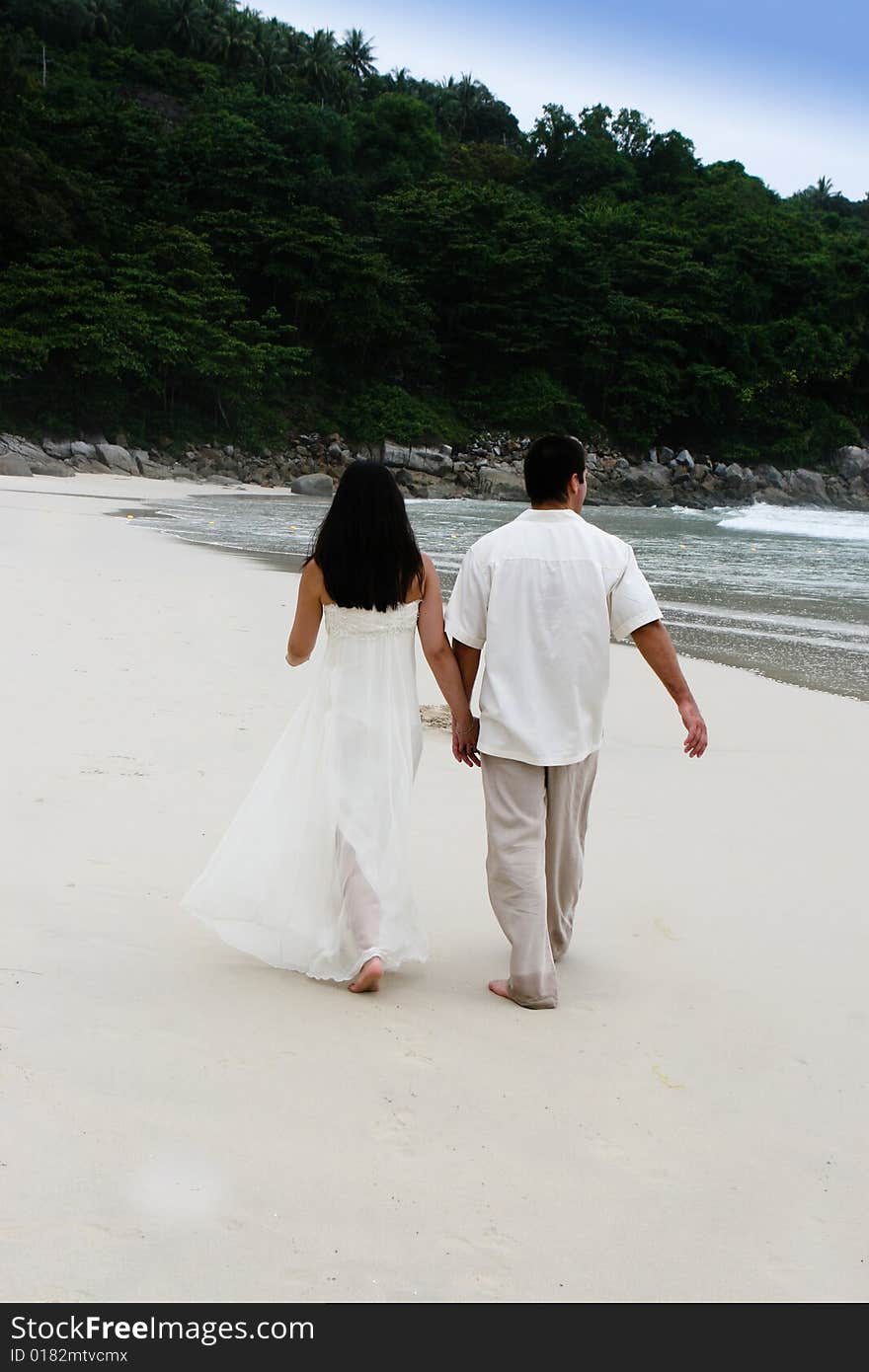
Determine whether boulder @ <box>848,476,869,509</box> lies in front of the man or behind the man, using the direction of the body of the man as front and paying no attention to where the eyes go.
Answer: in front

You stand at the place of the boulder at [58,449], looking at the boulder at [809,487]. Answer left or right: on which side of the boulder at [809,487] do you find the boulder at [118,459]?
right

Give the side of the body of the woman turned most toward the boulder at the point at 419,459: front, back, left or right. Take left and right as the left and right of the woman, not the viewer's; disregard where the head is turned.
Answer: front

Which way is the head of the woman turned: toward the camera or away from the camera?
away from the camera

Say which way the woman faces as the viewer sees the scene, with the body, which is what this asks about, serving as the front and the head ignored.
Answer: away from the camera

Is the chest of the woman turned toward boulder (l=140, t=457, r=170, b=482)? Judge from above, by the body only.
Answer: yes

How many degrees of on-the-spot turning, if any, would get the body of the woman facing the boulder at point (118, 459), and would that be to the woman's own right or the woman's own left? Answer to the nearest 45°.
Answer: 0° — they already face it

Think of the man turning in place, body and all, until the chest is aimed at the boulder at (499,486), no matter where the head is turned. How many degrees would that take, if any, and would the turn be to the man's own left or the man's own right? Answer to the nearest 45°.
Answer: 0° — they already face it

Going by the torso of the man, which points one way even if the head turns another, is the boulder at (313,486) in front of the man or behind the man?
in front

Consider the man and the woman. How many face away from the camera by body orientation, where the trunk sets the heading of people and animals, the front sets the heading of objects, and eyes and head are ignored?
2

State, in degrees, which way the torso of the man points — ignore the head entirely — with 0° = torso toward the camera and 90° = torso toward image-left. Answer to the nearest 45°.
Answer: approximately 180°
